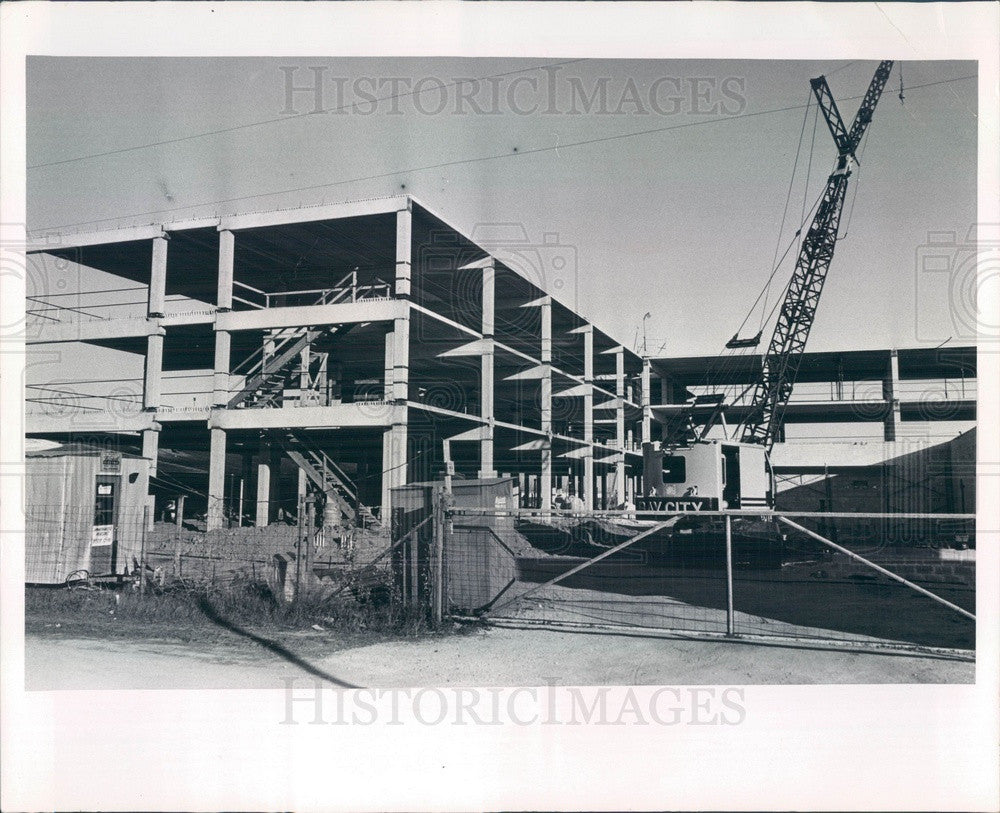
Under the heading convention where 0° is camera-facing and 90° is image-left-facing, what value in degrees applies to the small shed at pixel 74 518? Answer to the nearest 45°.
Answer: approximately 315°

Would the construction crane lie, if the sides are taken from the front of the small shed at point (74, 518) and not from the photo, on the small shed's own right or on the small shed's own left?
on the small shed's own left

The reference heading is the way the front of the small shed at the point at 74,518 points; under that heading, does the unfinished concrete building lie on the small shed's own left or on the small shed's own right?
on the small shed's own left

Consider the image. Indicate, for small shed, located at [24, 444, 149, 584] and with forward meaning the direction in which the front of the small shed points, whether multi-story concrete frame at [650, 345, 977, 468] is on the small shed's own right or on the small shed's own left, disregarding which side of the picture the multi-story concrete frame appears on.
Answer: on the small shed's own left
